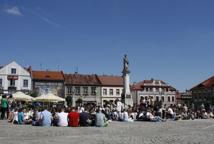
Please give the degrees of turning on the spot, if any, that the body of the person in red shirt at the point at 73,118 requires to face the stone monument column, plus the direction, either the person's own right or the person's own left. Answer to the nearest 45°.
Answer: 0° — they already face it

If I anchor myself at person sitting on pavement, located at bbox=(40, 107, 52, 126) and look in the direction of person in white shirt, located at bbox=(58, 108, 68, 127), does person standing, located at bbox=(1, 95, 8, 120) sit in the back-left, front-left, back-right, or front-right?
back-left

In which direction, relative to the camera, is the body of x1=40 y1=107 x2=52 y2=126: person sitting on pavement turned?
away from the camera

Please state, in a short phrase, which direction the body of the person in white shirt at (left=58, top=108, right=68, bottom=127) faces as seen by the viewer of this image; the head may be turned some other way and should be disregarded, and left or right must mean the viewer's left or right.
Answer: facing away from the viewer

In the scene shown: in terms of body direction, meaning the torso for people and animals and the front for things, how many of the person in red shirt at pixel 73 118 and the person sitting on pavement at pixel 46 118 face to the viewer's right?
0

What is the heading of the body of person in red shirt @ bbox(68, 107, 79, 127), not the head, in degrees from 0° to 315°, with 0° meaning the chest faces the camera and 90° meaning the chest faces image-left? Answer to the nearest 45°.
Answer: approximately 180°

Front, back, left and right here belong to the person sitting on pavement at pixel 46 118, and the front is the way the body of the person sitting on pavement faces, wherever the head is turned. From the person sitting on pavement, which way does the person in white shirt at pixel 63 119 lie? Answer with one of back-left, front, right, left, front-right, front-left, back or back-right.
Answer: right

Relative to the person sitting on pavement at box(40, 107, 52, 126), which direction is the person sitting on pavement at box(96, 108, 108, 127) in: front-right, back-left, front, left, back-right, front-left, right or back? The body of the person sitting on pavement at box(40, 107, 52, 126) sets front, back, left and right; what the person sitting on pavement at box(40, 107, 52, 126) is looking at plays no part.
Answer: right
